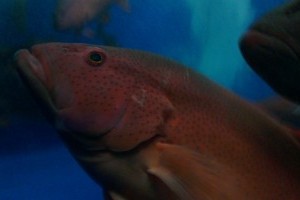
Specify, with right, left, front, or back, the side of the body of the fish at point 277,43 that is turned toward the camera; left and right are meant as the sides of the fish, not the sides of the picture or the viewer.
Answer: left

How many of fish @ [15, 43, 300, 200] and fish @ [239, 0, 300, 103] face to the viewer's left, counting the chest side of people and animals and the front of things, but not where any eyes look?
2

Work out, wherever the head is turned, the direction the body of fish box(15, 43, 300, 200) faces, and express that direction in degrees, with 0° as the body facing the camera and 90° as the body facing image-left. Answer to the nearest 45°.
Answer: approximately 90°

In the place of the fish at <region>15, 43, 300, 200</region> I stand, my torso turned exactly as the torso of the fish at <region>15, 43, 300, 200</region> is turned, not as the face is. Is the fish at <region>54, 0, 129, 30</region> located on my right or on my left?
on my right

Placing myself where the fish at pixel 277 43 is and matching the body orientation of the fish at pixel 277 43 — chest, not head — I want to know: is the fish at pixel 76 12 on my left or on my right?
on my right
